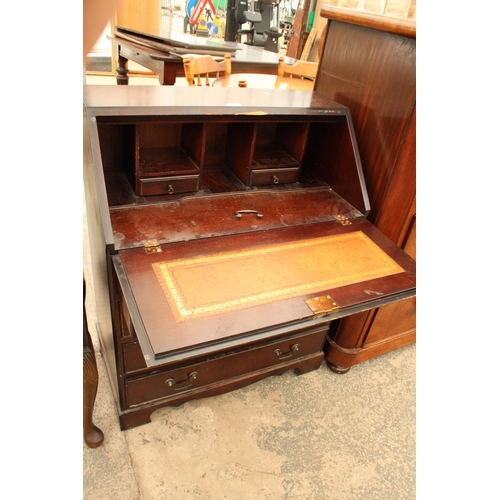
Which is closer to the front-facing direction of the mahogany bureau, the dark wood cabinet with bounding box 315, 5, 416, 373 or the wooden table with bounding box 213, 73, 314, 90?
the dark wood cabinet

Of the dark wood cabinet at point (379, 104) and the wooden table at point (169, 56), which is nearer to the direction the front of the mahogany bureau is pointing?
the dark wood cabinet

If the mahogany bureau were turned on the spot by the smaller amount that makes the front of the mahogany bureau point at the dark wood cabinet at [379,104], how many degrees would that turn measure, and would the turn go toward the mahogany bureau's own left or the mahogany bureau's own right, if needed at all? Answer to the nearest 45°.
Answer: approximately 90° to the mahogany bureau's own left

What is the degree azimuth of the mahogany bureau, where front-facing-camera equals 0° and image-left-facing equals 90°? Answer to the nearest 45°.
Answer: approximately 315°

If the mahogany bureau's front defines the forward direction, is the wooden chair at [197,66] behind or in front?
behind

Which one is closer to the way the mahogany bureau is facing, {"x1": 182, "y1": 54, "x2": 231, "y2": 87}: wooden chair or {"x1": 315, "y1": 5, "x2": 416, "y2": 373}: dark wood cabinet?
the dark wood cabinet

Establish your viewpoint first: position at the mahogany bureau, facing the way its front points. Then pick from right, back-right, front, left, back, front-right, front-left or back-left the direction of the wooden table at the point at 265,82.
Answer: back-left

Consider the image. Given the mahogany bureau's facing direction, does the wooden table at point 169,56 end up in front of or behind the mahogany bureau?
behind
